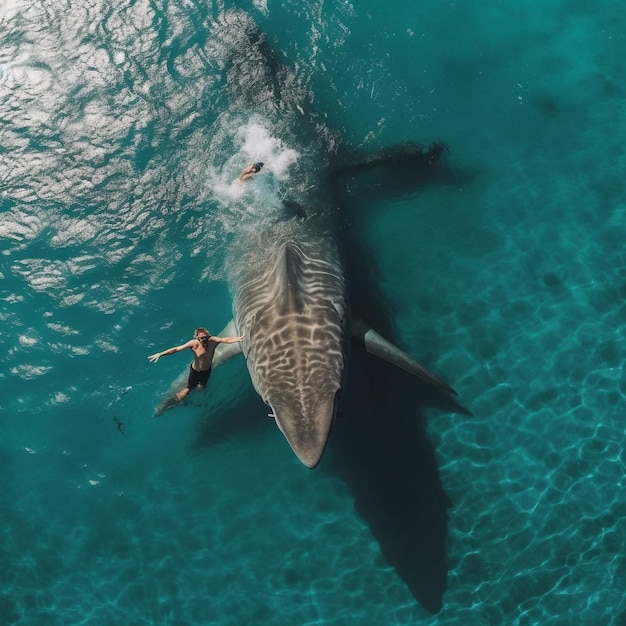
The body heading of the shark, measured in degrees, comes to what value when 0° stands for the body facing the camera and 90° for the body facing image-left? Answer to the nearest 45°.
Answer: approximately 0°

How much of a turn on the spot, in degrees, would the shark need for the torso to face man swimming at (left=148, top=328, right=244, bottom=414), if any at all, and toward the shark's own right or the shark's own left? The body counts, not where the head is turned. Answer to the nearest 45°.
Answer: approximately 45° to the shark's own right
